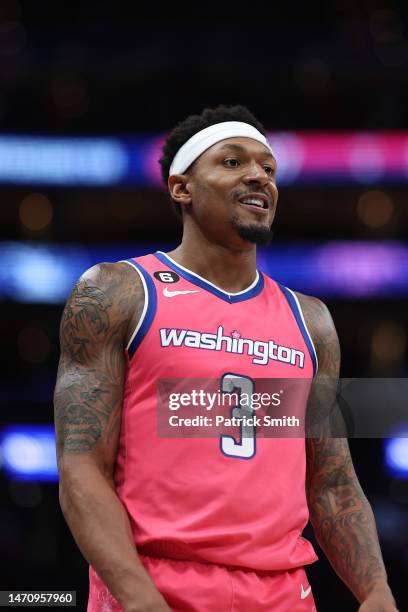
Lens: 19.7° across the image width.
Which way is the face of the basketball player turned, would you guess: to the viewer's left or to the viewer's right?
to the viewer's right
